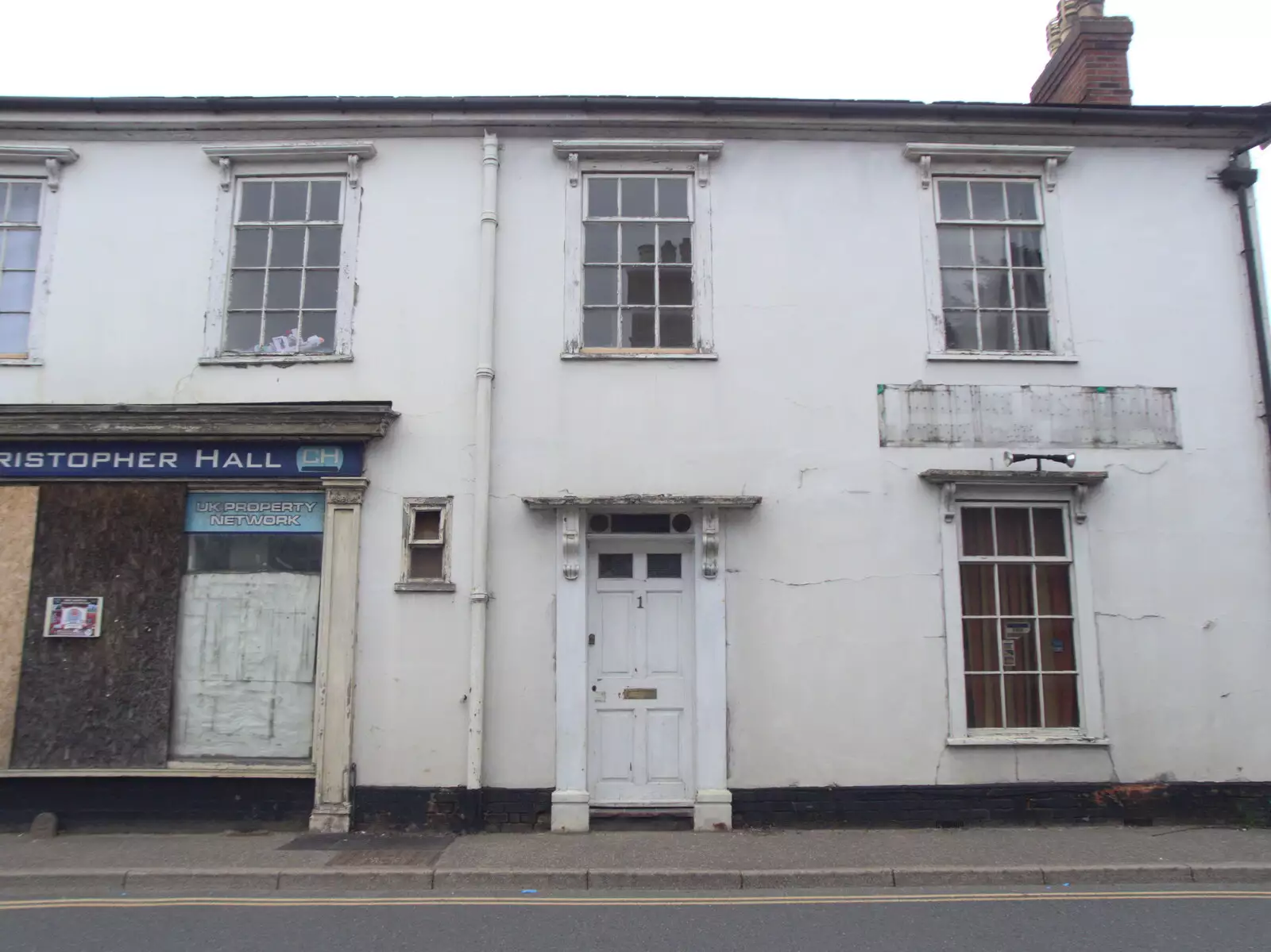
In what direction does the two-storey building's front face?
toward the camera
